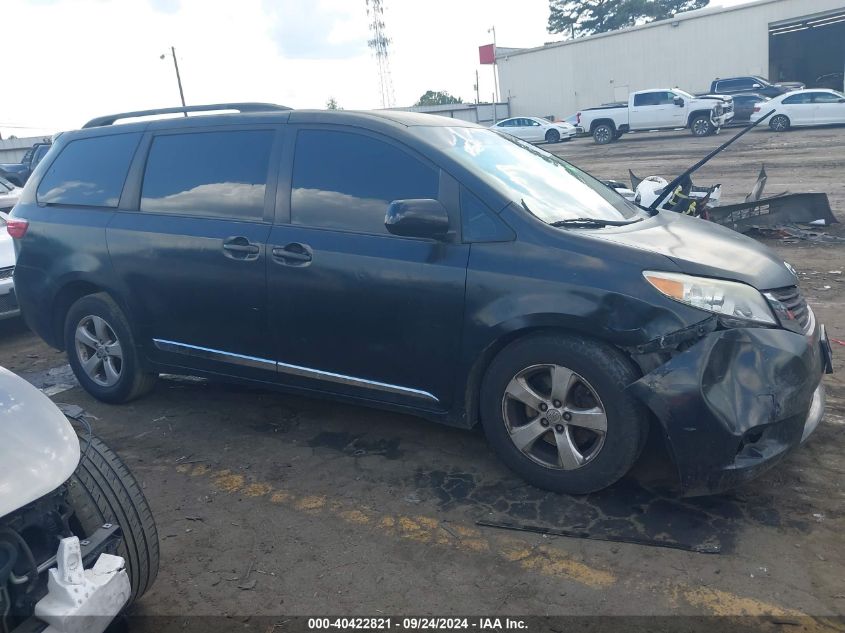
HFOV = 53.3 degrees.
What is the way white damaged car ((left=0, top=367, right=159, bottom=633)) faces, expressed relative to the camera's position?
facing the viewer and to the right of the viewer

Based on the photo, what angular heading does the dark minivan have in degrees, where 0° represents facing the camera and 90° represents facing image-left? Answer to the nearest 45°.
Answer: approximately 315°

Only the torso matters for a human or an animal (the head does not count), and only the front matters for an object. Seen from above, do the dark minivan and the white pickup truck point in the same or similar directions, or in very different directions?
same or similar directions

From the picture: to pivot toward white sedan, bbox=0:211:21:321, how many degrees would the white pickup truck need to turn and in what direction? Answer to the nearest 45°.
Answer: approximately 90° to its right

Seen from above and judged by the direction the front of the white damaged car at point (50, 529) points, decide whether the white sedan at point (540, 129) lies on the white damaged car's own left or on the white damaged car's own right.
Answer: on the white damaged car's own left

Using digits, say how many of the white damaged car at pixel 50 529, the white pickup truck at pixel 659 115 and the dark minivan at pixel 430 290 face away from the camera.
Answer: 0

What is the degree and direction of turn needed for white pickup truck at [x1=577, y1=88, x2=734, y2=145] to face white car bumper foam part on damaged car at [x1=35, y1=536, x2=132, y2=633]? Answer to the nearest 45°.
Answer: approximately 90° to its right

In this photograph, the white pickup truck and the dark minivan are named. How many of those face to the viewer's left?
0

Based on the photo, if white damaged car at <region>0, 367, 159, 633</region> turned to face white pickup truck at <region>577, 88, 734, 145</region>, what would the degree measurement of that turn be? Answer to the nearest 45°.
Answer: approximately 90° to its left

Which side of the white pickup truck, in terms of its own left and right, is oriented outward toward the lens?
right

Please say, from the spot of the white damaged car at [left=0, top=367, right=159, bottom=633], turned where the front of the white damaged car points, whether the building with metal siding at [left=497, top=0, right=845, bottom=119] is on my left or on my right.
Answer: on my left

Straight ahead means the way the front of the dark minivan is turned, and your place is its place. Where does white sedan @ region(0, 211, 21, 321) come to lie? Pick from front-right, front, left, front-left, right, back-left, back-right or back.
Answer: back

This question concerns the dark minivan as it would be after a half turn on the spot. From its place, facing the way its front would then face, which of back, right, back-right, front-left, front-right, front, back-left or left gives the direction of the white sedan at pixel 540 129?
front-right

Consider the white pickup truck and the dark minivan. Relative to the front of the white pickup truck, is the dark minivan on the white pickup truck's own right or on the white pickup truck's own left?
on the white pickup truck's own right
